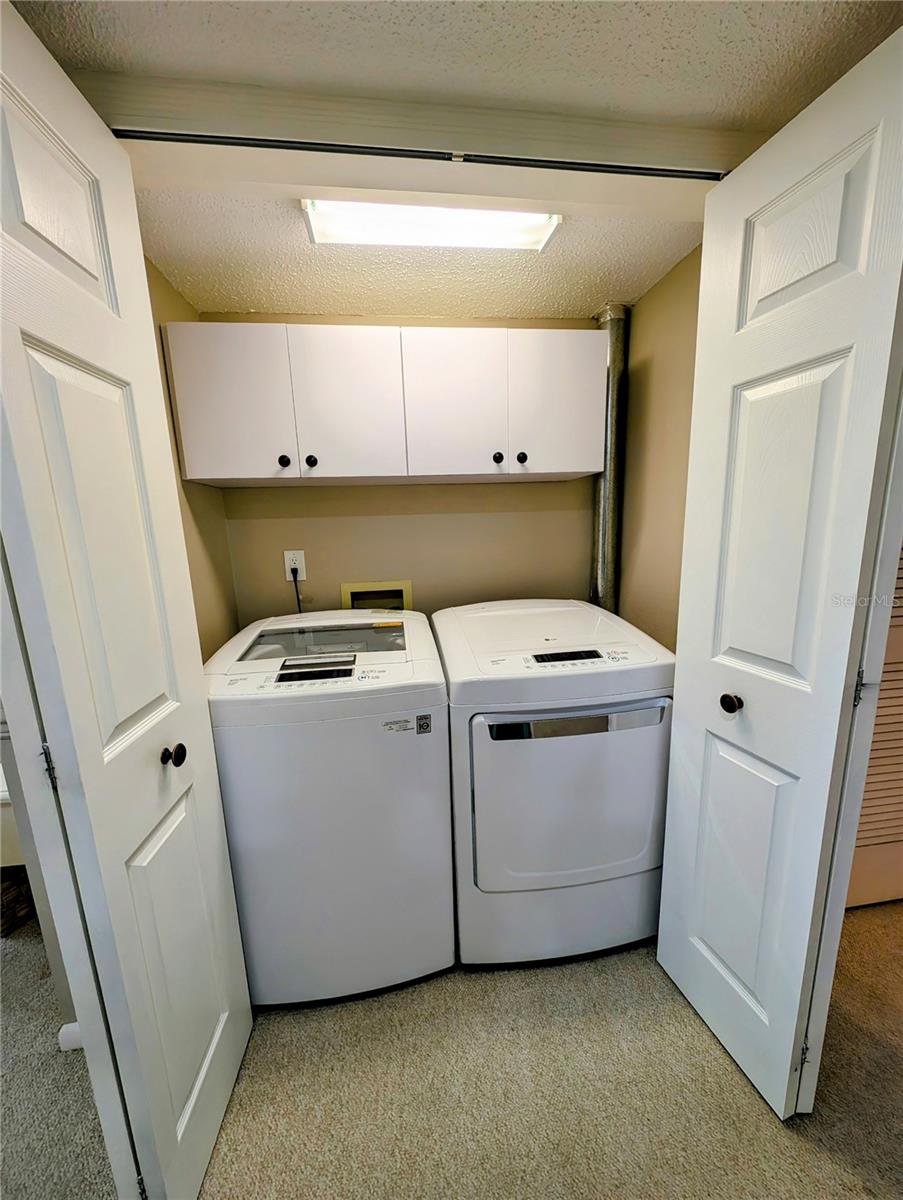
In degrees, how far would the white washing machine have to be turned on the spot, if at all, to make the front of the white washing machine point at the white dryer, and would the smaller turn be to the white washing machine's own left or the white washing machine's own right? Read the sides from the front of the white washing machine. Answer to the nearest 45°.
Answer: approximately 90° to the white washing machine's own left

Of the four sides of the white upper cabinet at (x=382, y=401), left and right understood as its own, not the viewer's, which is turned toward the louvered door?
left

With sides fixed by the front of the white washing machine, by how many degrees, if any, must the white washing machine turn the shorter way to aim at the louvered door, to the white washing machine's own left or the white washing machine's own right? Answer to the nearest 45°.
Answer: approximately 90° to the white washing machine's own left

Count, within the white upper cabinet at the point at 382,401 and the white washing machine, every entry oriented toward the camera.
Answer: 2

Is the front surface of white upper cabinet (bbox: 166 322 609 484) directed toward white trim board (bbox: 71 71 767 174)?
yes

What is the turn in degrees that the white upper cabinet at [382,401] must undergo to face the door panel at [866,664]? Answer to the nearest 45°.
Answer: approximately 45° to its left

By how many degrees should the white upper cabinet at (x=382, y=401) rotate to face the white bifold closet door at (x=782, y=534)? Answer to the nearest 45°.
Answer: approximately 45° to its left

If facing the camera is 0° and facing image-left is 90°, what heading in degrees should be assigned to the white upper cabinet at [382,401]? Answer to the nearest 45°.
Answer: approximately 0°

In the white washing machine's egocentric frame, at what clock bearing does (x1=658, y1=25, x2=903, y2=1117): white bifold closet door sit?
The white bifold closet door is roughly at 10 o'clock from the white washing machine.

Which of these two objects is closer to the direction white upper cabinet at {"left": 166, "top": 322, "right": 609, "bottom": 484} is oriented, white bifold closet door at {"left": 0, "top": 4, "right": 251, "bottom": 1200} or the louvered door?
the white bifold closet door
